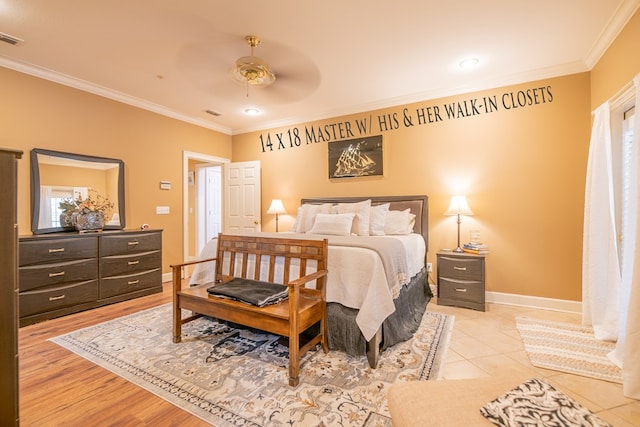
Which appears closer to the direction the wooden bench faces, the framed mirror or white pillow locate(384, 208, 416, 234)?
the framed mirror

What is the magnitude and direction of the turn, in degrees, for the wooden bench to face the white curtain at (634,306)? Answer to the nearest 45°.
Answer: approximately 90° to its left

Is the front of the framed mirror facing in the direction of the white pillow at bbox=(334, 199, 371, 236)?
no

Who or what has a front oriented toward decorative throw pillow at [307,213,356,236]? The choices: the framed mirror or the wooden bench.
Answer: the framed mirror

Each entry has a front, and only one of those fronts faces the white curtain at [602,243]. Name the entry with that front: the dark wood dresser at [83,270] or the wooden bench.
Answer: the dark wood dresser

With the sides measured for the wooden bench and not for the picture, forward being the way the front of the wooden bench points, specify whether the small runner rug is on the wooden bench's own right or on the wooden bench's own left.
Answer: on the wooden bench's own left

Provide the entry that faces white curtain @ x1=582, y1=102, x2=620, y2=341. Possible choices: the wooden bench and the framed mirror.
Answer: the framed mirror

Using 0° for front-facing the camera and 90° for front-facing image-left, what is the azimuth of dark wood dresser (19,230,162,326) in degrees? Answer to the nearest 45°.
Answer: approximately 315°

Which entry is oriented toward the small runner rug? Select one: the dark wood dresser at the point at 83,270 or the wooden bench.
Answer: the dark wood dresser

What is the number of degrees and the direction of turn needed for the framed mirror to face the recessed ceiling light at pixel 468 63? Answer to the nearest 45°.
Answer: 0° — it already faces it

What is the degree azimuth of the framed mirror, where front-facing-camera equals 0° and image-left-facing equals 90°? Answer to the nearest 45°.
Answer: approximately 315°

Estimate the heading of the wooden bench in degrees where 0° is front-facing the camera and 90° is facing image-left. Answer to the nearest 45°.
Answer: approximately 45°

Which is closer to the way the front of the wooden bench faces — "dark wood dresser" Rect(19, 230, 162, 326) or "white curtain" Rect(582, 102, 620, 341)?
the dark wood dresser

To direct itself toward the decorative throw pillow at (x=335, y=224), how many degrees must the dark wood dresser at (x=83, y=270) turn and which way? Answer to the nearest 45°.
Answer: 0° — it already faces it
